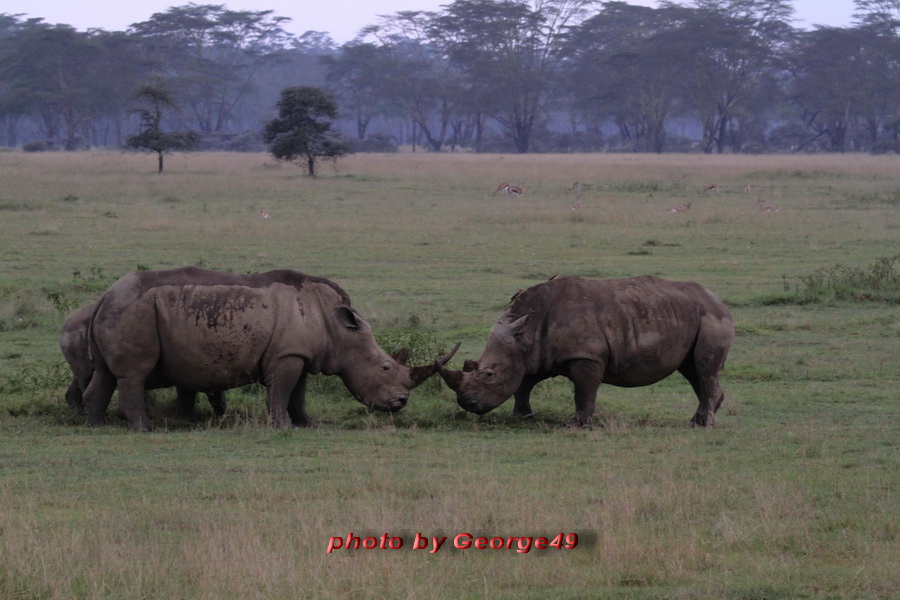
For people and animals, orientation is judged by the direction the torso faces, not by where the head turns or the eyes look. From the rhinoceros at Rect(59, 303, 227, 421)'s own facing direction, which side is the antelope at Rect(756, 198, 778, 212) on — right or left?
on its left

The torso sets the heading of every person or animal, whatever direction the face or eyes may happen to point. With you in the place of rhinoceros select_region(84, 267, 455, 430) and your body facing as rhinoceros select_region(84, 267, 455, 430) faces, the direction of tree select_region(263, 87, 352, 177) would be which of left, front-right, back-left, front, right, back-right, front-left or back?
left

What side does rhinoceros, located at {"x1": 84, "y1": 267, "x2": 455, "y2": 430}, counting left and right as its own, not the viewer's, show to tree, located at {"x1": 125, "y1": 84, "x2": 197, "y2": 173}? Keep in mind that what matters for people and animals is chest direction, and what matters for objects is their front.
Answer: left

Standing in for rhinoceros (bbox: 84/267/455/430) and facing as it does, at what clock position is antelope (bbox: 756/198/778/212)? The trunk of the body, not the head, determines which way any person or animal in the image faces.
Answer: The antelope is roughly at 10 o'clock from the rhinoceros.

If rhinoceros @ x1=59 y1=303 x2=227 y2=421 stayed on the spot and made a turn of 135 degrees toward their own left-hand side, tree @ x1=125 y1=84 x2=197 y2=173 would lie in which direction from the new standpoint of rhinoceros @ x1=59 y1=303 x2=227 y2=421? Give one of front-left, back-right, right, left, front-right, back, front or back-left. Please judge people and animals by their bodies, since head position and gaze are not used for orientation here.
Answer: front-right

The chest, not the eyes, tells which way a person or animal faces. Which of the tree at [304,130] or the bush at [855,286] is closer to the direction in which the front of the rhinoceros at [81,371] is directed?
the bush

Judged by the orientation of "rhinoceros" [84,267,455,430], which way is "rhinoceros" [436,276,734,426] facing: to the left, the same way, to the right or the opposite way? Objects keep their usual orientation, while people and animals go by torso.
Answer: the opposite way

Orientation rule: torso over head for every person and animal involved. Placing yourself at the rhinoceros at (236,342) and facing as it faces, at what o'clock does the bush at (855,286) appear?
The bush is roughly at 11 o'clock from the rhinoceros.

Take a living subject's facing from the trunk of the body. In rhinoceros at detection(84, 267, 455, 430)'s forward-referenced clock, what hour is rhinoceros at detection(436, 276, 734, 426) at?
rhinoceros at detection(436, 276, 734, 426) is roughly at 12 o'clock from rhinoceros at detection(84, 267, 455, 430).

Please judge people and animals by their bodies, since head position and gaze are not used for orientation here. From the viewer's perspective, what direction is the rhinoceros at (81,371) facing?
to the viewer's right

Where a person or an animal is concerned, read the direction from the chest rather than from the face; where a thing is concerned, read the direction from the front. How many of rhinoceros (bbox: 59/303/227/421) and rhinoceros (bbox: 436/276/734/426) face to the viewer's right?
1

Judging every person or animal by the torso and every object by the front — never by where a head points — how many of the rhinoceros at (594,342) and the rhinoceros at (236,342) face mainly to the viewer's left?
1

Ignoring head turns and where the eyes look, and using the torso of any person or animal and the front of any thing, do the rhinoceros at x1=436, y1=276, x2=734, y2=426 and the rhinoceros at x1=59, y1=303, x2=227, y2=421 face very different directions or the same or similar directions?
very different directions

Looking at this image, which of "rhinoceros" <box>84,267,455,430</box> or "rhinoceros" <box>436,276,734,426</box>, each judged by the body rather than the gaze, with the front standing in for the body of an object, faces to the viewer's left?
"rhinoceros" <box>436,276,734,426</box>

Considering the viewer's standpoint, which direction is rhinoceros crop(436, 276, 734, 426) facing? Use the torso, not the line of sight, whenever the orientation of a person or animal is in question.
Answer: facing to the left of the viewer

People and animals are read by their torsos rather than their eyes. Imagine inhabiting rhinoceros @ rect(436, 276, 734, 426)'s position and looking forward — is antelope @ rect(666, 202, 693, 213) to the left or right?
on its right

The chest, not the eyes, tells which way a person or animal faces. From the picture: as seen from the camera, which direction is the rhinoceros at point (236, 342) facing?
to the viewer's right
